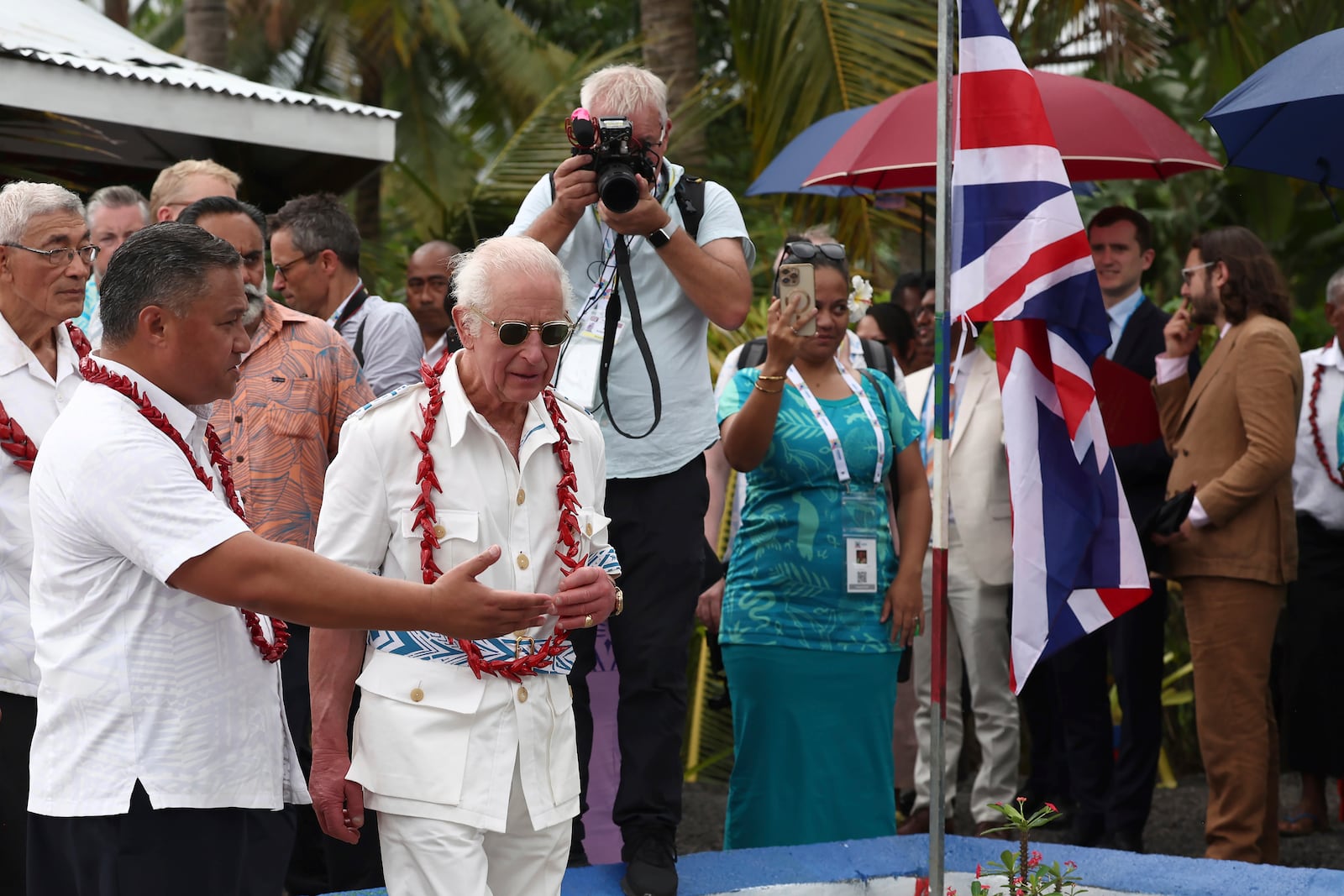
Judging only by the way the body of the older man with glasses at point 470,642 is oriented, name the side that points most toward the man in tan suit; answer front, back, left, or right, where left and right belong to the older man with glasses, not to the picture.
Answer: left

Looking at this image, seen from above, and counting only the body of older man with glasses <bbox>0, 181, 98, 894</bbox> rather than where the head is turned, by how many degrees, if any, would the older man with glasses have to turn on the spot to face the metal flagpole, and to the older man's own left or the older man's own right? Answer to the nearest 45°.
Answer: approximately 45° to the older man's own left

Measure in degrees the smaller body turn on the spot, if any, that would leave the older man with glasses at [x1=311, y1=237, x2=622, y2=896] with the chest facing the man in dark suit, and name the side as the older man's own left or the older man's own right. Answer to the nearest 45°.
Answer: approximately 90° to the older man's own left

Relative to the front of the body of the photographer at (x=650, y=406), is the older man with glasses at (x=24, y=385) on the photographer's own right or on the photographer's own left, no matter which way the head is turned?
on the photographer's own right

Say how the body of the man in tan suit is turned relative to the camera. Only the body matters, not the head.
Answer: to the viewer's left

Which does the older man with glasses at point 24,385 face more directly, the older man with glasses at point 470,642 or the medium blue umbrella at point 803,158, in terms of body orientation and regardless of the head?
the older man with glasses

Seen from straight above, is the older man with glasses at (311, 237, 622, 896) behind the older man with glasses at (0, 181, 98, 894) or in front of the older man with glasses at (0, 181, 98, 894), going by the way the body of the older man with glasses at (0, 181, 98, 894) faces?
in front

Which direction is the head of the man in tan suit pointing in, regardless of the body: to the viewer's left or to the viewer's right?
to the viewer's left

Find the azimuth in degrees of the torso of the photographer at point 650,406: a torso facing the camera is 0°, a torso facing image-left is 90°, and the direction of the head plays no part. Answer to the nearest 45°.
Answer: approximately 0°

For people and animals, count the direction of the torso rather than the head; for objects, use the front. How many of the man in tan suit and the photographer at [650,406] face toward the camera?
1

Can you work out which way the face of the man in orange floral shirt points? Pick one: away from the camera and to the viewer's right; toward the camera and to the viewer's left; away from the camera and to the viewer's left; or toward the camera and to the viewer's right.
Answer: toward the camera and to the viewer's right

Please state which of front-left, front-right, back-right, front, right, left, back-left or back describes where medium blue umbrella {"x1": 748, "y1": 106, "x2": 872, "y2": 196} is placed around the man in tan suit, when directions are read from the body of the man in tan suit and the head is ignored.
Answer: front-right

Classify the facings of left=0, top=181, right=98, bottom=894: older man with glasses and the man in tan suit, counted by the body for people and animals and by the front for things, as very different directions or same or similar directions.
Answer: very different directions
